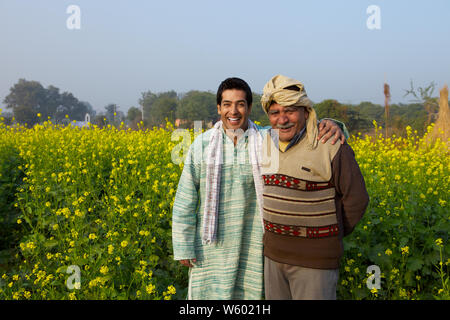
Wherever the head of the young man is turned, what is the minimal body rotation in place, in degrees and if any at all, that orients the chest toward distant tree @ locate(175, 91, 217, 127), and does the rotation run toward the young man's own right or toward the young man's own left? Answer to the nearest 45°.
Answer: approximately 180°

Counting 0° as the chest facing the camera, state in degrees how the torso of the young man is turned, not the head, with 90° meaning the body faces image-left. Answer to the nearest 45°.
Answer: approximately 0°
